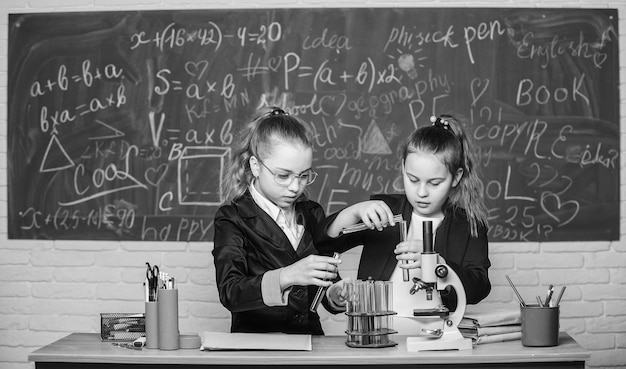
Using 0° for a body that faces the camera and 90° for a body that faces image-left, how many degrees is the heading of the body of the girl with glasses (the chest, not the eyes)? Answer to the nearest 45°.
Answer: approximately 315°

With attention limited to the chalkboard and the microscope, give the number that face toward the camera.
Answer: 1

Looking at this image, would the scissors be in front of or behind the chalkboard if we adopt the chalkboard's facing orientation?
in front

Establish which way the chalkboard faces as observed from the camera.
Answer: facing the viewer

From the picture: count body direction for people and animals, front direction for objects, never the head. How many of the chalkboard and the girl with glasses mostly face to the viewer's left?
0

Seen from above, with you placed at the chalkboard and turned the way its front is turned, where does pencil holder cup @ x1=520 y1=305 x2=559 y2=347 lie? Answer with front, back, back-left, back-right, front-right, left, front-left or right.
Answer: front

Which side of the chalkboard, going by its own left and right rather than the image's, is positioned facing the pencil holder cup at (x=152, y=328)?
front

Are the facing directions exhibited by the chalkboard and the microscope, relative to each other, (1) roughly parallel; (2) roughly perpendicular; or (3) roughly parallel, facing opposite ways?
roughly perpendicular
